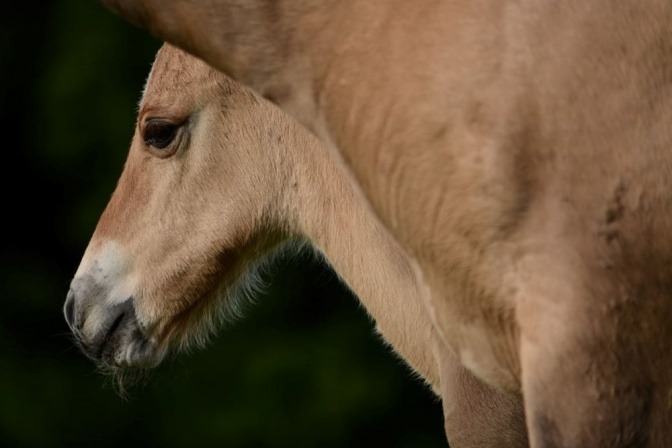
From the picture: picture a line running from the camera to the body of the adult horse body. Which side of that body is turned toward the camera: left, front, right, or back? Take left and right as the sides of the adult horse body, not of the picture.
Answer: left
